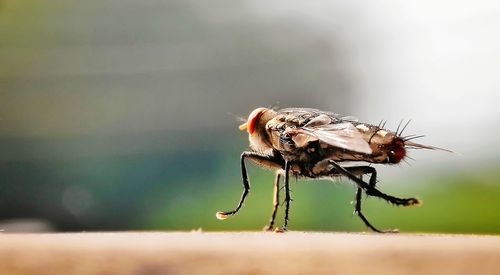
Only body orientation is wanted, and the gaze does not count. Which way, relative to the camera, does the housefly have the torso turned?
to the viewer's left
